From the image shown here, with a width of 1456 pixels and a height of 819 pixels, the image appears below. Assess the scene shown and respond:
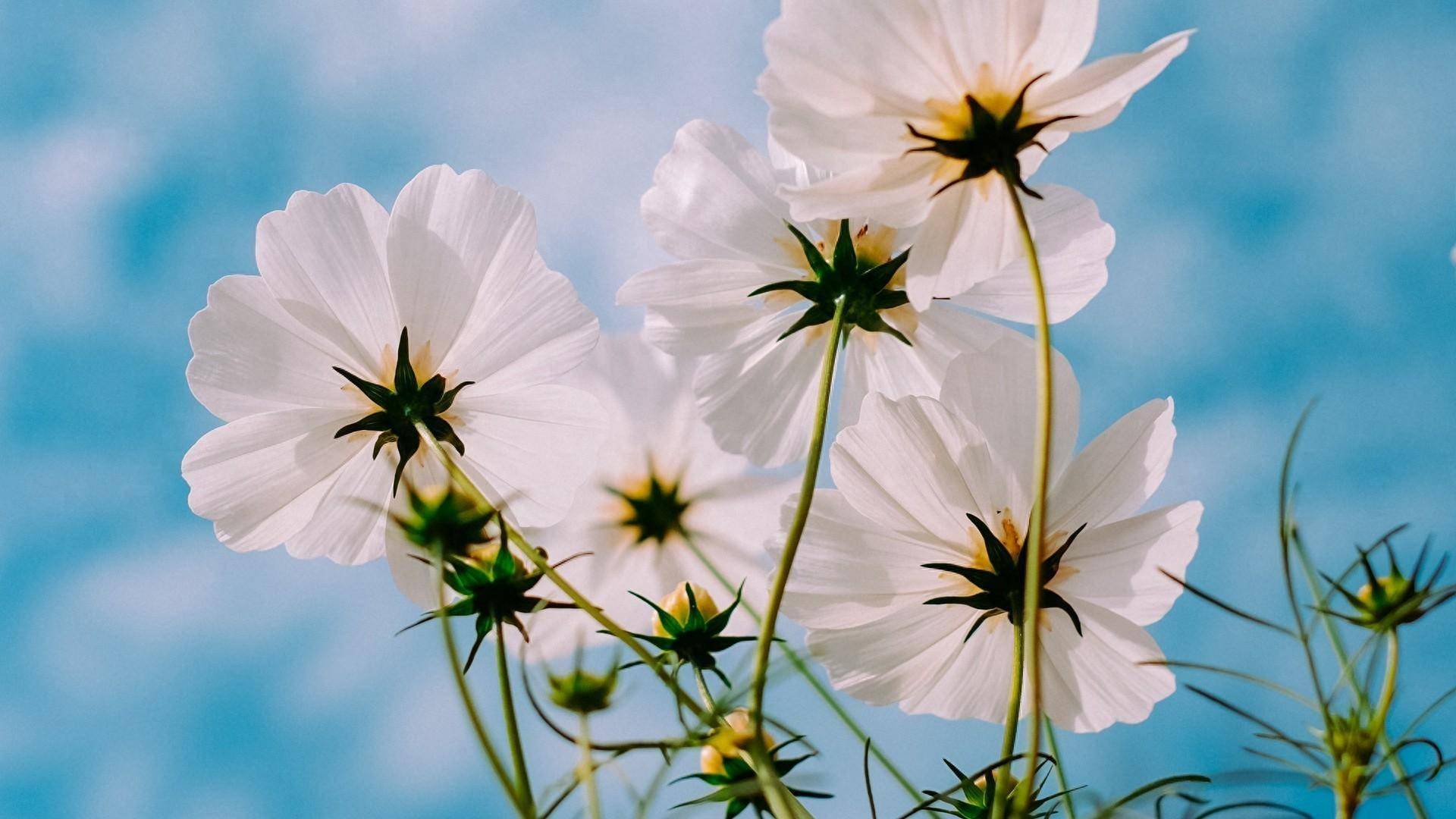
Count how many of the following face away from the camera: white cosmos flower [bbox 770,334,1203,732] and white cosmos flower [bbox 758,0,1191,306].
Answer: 2

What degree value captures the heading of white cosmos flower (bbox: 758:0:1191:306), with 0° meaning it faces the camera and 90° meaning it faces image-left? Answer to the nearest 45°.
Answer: approximately 180°

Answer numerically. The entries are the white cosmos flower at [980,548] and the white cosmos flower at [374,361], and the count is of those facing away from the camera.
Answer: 2

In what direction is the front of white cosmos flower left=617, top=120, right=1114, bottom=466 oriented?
away from the camera

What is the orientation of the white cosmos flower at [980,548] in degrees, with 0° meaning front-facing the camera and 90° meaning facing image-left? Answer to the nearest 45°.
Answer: approximately 180°

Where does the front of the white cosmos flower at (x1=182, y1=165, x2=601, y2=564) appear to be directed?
away from the camera

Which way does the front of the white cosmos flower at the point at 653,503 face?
away from the camera

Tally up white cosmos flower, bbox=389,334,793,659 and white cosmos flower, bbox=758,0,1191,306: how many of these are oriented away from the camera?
2
